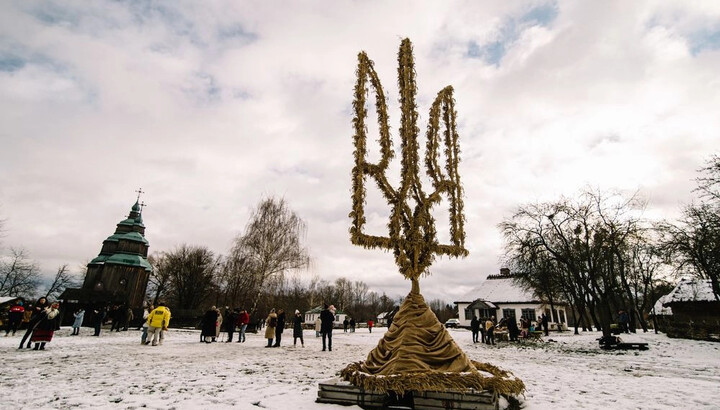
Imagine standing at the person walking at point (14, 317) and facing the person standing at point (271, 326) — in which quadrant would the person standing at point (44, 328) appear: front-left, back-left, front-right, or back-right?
front-right
